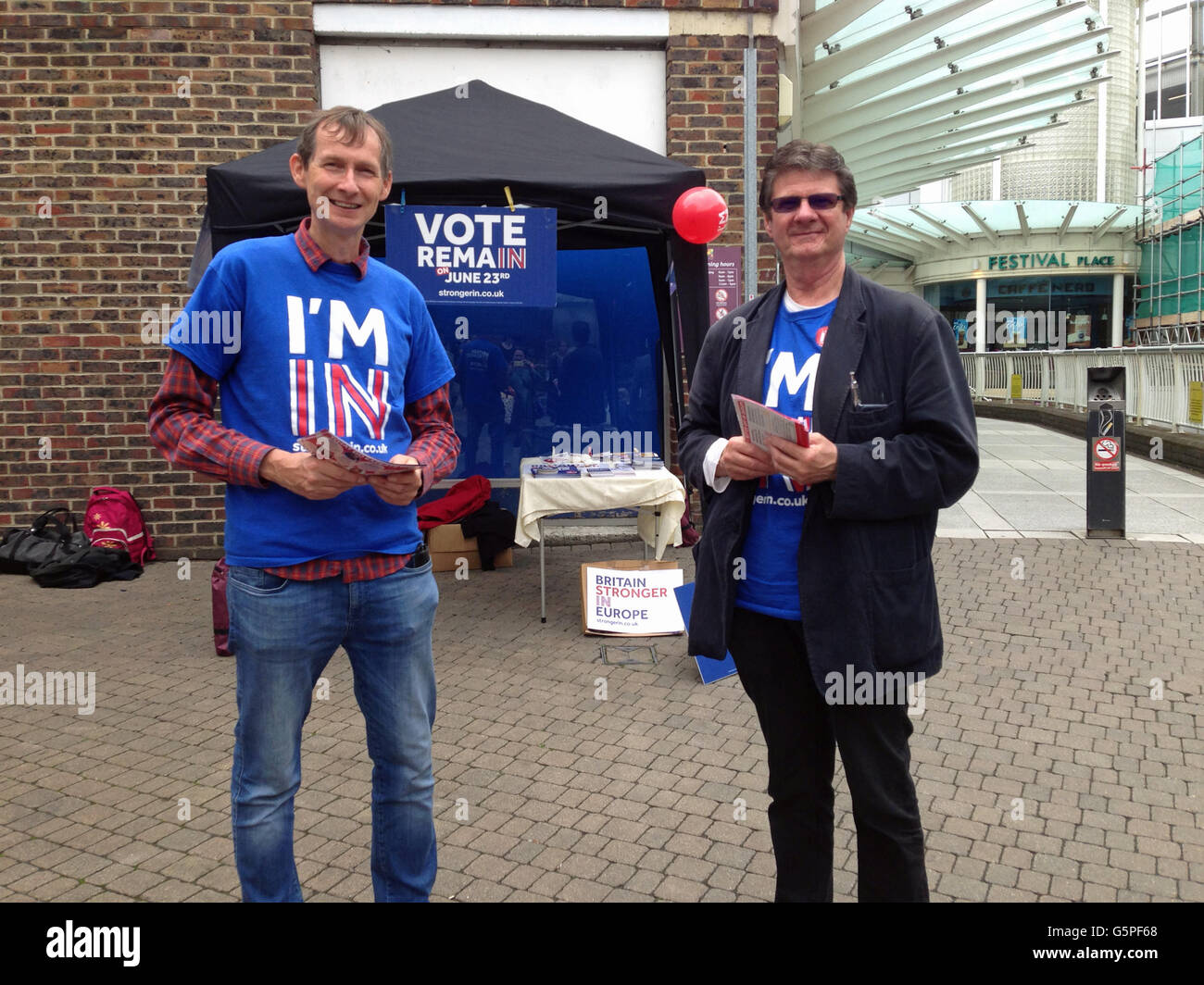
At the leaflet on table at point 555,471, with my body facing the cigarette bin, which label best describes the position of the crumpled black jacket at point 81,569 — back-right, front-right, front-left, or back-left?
back-left

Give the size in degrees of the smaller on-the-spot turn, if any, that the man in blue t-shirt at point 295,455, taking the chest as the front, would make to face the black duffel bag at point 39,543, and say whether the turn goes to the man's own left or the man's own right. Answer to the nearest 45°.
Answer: approximately 180°

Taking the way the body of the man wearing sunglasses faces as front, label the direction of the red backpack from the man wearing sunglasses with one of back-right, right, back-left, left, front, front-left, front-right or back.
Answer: right

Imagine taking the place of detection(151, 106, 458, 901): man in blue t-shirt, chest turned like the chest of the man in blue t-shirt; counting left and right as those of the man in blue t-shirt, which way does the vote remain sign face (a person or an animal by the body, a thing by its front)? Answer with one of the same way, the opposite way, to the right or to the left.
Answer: the same way

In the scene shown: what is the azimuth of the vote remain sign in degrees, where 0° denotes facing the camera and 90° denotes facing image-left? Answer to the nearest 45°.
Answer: approximately 0°

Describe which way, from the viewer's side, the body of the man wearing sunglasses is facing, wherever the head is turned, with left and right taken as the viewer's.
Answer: facing the viewer and to the left of the viewer

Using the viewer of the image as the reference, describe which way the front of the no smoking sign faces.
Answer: facing the viewer

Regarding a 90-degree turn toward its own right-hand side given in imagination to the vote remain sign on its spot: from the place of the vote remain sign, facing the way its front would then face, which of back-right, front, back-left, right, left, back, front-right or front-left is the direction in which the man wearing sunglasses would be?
left
